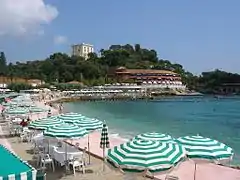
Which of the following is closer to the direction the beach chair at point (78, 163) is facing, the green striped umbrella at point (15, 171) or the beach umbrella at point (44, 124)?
the beach umbrella

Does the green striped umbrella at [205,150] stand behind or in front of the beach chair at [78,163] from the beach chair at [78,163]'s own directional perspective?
behind

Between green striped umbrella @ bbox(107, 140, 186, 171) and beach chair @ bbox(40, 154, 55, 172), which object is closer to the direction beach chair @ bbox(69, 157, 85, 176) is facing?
the beach chair

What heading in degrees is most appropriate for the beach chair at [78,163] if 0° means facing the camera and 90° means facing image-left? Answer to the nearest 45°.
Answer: approximately 135°

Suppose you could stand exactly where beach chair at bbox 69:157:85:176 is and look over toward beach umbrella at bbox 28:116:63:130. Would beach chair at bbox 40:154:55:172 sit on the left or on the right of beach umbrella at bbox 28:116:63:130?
left

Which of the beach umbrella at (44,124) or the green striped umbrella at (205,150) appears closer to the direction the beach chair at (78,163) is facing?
the beach umbrella
